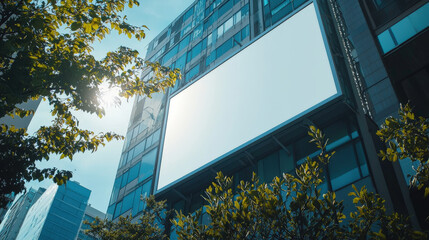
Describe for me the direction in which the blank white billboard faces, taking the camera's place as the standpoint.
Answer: facing the viewer and to the left of the viewer

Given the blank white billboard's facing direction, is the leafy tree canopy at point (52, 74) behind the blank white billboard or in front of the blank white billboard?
in front

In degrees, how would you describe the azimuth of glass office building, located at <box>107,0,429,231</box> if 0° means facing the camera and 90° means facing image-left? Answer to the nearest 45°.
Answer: approximately 45°

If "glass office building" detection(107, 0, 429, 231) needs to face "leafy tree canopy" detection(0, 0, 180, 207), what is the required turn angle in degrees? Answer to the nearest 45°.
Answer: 0° — it already faces it
